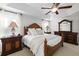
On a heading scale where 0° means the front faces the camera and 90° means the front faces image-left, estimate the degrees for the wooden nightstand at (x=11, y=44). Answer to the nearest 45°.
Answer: approximately 315°

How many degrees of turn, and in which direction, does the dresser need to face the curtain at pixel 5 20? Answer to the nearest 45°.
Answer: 0° — it already faces it

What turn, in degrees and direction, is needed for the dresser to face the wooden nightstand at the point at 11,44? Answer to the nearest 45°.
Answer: approximately 45° to its right

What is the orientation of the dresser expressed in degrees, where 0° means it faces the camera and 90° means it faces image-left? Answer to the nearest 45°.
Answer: approximately 45°
